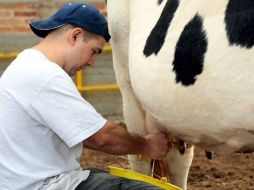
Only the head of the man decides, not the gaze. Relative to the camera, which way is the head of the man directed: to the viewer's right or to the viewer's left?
to the viewer's right

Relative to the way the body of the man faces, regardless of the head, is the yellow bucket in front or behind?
in front

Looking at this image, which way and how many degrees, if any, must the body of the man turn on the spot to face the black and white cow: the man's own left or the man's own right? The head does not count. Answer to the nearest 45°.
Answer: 0° — they already face it

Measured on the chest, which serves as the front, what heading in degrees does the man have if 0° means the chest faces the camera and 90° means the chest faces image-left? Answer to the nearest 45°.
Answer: approximately 270°
